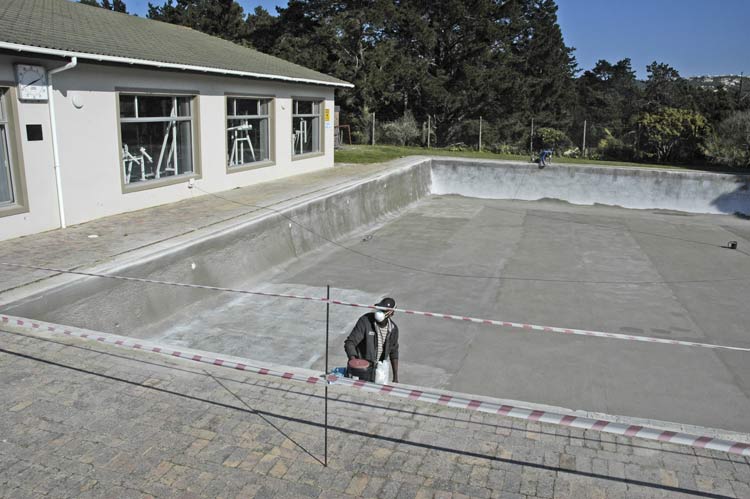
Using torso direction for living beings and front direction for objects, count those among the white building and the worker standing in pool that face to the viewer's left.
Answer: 0

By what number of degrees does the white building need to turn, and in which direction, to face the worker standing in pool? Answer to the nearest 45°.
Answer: approximately 45° to its right

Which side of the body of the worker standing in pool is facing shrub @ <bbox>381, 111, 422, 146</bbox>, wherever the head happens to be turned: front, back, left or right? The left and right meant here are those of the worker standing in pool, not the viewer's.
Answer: back

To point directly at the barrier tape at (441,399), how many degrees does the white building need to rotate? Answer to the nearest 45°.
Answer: approximately 45° to its right

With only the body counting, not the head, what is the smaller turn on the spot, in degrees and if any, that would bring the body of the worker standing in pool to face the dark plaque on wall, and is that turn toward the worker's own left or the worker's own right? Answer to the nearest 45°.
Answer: approximately 135° to the worker's own right

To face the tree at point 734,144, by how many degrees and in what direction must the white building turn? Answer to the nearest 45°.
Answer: approximately 45° to its left

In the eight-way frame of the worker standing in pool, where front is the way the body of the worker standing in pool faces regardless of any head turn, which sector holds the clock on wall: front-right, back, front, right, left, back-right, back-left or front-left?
back-right

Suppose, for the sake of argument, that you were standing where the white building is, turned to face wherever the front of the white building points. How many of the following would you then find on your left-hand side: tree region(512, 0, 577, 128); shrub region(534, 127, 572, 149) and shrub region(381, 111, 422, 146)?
3

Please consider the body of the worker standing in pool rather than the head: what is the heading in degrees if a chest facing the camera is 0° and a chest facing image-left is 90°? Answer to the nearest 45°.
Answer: approximately 0°

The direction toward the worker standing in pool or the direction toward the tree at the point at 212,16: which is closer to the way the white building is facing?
the worker standing in pool

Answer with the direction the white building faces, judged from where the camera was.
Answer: facing the viewer and to the right of the viewer

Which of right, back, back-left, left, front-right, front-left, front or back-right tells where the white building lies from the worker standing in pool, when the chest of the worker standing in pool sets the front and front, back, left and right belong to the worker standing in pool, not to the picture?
back-right

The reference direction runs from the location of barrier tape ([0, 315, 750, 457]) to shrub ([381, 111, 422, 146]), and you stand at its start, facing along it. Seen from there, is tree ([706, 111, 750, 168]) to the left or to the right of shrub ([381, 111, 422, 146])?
right

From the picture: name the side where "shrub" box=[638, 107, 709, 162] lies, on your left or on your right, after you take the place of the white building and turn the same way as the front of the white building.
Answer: on your left

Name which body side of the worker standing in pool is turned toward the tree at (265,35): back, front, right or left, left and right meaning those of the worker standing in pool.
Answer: back
